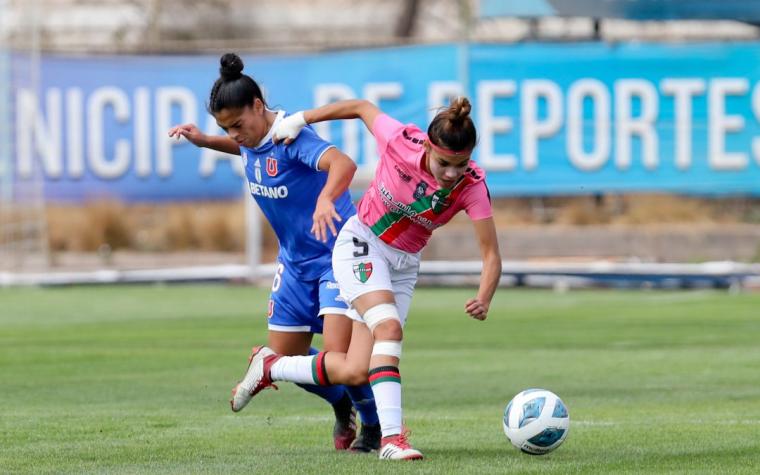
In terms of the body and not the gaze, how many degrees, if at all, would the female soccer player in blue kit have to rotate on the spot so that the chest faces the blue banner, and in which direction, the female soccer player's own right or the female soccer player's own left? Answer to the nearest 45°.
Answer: approximately 135° to the female soccer player's own right

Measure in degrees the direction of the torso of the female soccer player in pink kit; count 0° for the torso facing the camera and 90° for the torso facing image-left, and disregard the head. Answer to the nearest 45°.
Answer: approximately 315°

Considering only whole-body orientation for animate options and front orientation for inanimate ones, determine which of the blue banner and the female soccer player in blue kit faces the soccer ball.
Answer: the blue banner

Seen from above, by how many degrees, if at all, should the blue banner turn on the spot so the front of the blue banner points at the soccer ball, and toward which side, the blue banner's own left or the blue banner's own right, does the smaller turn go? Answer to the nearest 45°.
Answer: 0° — it already faces it

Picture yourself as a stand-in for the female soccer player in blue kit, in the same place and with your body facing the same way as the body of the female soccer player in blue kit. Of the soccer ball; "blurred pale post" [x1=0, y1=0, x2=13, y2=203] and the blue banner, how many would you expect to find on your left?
1

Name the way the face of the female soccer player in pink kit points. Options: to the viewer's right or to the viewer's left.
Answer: to the viewer's right

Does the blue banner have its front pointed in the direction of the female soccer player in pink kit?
yes

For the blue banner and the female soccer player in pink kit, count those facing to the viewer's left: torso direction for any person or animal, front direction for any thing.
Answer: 0
